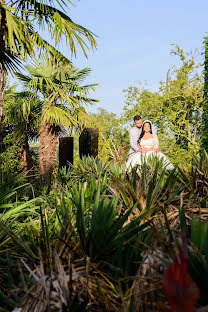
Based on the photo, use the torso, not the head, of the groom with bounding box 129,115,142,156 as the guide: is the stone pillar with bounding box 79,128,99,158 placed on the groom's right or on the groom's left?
on the groom's right

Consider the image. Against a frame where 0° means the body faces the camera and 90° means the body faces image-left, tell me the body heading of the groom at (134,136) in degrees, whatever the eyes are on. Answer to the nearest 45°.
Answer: approximately 315°

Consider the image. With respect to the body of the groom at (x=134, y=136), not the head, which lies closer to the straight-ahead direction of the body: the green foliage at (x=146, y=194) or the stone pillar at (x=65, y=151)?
the green foliage

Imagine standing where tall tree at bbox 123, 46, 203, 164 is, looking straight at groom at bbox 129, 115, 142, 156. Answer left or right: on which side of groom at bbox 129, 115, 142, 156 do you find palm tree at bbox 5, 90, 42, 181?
right

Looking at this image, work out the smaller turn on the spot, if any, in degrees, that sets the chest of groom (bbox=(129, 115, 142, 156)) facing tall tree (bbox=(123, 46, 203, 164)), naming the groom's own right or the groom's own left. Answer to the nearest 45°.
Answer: approximately 135° to the groom's own left

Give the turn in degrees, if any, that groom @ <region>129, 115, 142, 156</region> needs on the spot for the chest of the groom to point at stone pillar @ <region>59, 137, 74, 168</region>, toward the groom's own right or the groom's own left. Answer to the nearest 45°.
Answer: approximately 135° to the groom's own right

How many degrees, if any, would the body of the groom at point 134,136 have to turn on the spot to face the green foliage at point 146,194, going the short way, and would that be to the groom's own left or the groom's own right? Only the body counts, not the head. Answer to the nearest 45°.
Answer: approximately 45° to the groom's own right
